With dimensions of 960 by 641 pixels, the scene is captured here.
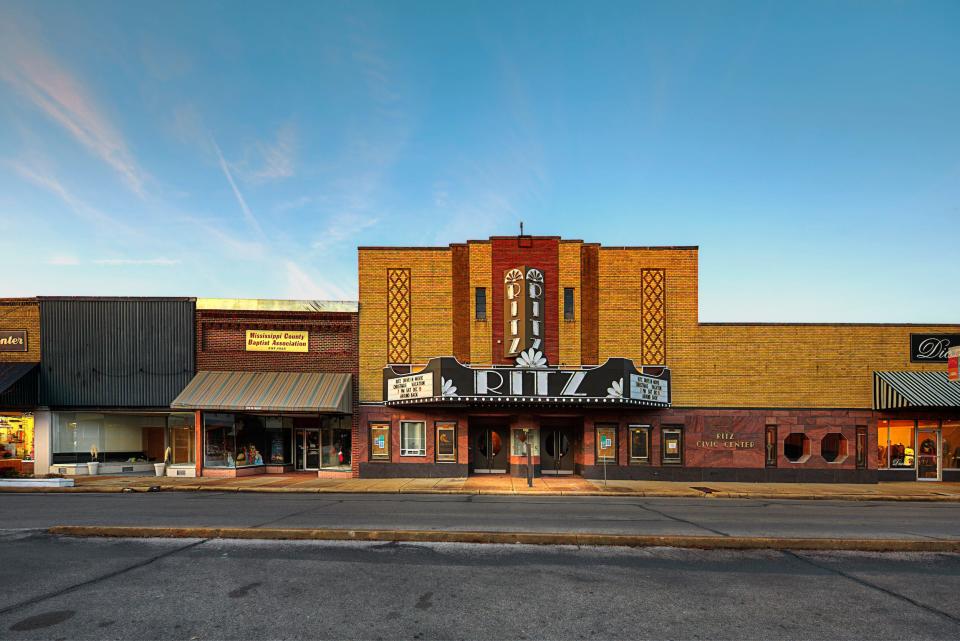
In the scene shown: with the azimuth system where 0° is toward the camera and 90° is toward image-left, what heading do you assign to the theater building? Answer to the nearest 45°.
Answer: approximately 0°

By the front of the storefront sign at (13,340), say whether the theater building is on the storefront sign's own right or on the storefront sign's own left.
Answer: on the storefront sign's own left

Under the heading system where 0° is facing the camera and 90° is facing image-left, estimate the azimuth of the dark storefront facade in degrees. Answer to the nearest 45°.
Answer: approximately 0°

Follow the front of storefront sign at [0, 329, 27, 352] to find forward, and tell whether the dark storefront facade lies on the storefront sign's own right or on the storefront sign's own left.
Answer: on the storefront sign's own left

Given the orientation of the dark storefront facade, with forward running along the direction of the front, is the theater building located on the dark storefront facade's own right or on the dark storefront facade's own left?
on the dark storefront facade's own left

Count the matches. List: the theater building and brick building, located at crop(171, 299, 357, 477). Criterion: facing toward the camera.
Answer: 2
